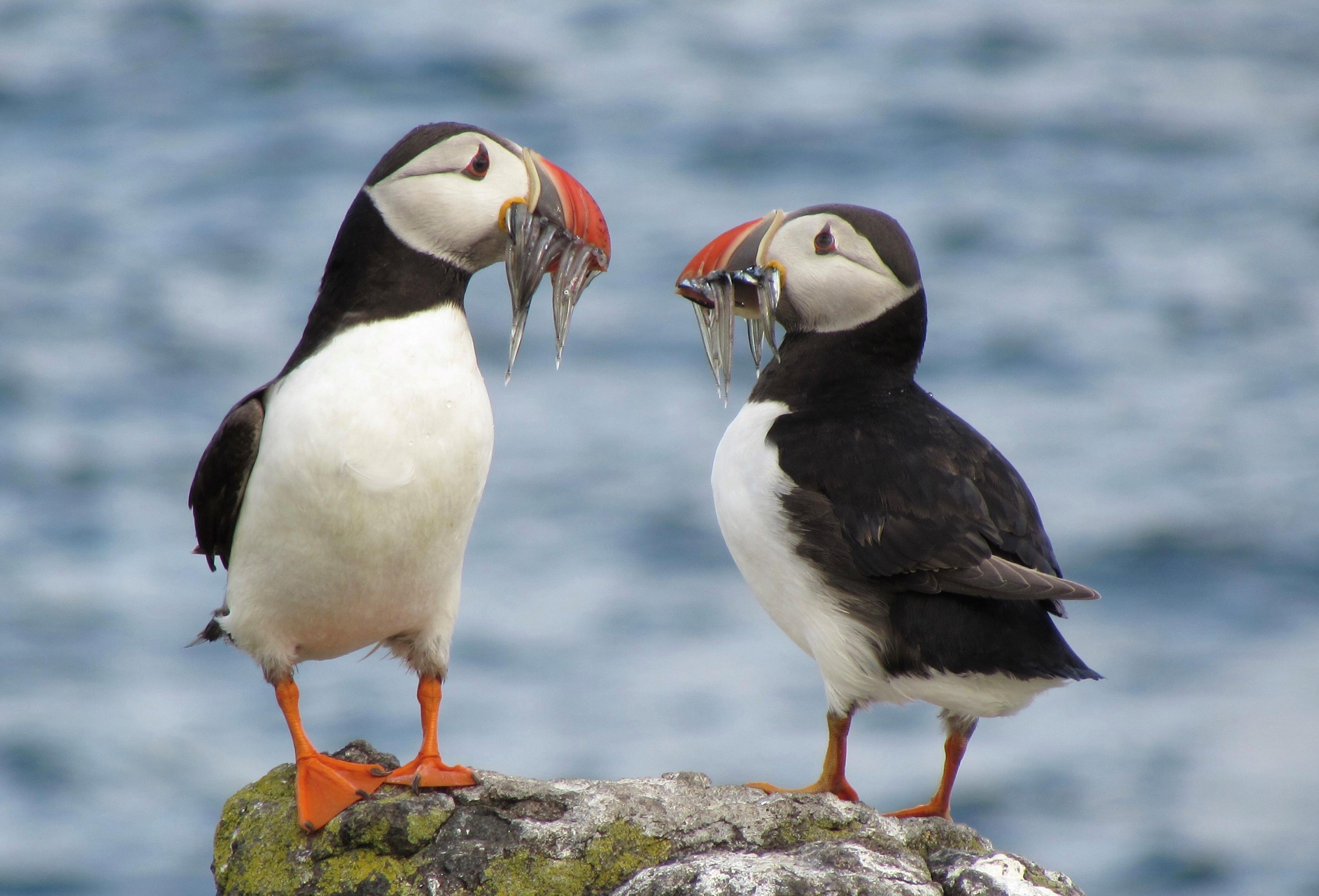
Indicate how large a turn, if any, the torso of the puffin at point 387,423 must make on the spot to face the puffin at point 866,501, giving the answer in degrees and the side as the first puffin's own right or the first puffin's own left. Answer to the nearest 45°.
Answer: approximately 45° to the first puffin's own left

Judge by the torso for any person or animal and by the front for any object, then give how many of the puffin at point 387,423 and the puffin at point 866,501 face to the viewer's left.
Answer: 1

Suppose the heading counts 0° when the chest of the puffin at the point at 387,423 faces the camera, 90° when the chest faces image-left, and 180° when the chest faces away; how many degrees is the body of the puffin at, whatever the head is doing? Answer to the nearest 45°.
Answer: approximately 315°

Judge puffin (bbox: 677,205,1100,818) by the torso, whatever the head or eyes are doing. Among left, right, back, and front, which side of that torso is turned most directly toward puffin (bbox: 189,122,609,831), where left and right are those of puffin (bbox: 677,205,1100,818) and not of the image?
front

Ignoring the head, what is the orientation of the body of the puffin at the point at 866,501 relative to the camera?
to the viewer's left
